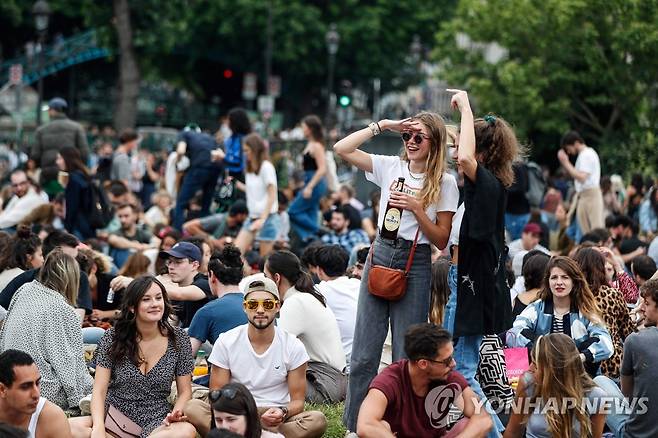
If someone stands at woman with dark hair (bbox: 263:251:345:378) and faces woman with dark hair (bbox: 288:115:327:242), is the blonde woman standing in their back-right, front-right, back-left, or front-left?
back-right

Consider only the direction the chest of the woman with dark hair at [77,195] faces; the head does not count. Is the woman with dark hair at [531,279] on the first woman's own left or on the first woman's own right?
on the first woman's own left

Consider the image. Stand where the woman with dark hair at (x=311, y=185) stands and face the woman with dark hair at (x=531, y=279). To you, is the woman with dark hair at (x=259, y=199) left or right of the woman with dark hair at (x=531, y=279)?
right

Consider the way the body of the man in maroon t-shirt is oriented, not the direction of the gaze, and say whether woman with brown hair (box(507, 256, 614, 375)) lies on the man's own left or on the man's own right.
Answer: on the man's own left

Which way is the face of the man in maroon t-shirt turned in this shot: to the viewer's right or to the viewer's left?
to the viewer's right

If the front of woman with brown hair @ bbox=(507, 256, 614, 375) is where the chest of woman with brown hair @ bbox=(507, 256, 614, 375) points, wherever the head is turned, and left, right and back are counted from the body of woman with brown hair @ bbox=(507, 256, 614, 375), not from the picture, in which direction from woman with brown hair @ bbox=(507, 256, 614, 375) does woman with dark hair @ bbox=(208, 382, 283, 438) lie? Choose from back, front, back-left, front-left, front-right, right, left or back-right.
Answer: front-right

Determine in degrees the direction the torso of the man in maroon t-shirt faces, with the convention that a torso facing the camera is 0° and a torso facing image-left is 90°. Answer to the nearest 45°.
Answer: approximately 315°
